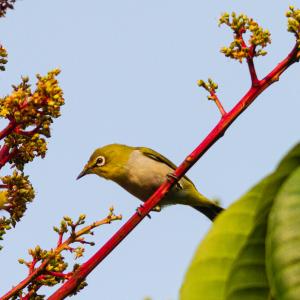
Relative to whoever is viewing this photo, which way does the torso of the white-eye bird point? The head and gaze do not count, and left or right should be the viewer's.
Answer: facing to the left of the viewer

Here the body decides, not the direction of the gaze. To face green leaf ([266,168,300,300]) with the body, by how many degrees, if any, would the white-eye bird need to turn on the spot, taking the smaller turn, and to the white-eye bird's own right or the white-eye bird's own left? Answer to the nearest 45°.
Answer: approximately 90° to the white-eye bird's own left

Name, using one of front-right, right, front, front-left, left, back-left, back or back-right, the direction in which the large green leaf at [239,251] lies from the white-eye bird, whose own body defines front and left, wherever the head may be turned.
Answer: left
